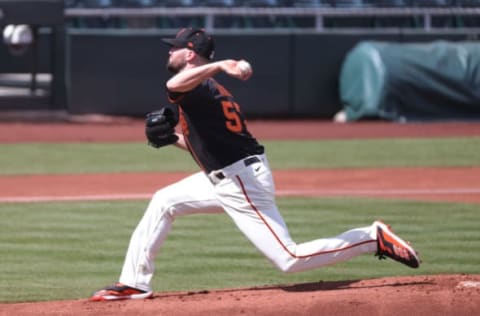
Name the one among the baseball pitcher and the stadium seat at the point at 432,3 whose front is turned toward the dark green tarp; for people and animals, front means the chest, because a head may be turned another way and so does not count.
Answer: the stadium seat

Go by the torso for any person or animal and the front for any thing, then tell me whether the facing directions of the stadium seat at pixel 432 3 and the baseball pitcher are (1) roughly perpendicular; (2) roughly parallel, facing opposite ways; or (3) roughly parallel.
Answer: roughly perpendicular

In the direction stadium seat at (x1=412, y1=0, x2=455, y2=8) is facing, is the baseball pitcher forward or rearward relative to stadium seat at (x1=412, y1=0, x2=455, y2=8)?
forward

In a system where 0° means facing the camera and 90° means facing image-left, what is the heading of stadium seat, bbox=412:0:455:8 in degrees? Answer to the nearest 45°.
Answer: approximately 0°

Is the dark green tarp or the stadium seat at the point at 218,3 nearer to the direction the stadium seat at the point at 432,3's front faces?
the dark green tarp
